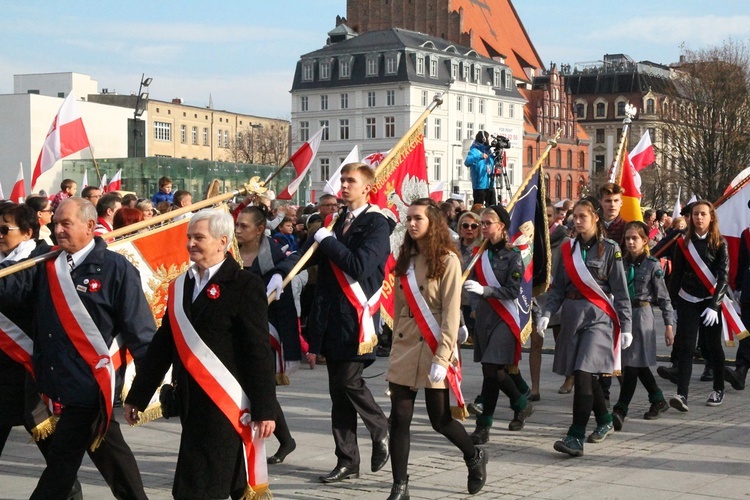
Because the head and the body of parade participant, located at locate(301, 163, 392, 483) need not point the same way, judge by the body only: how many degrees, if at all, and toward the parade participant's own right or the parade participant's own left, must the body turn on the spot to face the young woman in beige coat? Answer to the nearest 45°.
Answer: approximately 90° to the parade participant's own left

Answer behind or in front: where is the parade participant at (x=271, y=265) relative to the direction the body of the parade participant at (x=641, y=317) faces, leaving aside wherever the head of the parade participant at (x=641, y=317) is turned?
in front

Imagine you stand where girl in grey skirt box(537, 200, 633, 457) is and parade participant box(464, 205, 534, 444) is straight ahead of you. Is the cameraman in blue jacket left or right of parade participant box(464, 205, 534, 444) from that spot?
right

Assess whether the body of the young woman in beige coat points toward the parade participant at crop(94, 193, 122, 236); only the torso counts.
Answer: no

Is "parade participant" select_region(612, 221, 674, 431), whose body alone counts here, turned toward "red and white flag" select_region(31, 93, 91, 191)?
no

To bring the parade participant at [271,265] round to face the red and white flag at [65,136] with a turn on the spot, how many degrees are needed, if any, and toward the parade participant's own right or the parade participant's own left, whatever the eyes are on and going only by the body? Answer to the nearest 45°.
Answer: approximately 135° to the parade participant's own right

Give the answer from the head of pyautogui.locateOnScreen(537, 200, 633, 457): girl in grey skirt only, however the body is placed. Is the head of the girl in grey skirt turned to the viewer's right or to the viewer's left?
to the viewer's left

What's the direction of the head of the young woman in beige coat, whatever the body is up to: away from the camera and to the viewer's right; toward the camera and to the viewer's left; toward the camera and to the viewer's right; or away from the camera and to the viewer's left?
toward the camera and to the viewer's left

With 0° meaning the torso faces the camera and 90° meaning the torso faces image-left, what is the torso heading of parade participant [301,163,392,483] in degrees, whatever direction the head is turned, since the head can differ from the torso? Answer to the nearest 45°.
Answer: approximately 45°

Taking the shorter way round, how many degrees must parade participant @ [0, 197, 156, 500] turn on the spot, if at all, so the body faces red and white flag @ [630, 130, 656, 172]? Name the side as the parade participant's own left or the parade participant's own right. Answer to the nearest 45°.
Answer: approximately 180°

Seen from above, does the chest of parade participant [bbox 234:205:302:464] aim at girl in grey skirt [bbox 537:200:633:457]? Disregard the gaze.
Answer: no

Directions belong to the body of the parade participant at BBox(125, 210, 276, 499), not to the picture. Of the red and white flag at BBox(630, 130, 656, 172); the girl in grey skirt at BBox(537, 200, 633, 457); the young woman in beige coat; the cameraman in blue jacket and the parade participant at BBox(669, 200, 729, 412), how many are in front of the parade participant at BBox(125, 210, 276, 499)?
0

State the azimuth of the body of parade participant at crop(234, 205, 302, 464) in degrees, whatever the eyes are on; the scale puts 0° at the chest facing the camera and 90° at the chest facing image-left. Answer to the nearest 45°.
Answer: approximately 45°

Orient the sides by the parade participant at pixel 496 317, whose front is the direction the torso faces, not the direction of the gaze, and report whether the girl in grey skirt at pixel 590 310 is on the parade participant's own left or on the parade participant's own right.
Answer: on the parade participant's own left

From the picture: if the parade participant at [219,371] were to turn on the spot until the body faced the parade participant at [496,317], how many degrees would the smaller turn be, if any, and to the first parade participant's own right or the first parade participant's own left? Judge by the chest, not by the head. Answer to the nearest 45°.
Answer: approximately 180°

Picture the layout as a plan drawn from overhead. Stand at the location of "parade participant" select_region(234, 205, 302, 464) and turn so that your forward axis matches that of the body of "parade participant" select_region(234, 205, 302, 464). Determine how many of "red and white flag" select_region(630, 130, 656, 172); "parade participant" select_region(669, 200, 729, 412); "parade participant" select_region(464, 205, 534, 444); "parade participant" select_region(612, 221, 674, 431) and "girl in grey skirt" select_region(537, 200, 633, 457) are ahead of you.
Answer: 0

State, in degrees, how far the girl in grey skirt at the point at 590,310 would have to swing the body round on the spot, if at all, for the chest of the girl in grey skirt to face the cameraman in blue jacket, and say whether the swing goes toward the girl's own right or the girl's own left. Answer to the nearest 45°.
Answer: approximately 135° to the girl's own right
